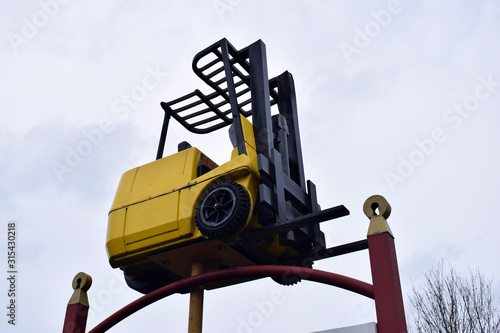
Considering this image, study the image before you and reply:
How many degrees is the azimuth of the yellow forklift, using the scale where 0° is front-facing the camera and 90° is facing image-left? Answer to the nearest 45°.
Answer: approximately 315°
